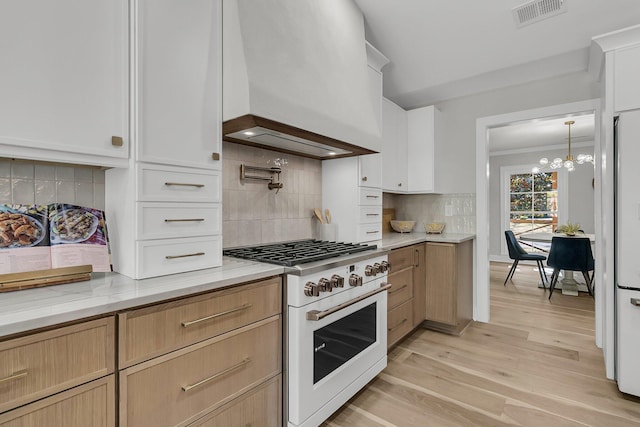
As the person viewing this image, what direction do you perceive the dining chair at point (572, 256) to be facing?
facing away from the viewer

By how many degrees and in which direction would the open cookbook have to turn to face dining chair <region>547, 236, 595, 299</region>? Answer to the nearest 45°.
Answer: approximately 90° to its left

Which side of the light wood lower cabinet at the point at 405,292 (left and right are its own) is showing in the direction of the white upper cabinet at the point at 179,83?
right

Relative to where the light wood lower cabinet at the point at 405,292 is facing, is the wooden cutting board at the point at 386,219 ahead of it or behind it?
behind

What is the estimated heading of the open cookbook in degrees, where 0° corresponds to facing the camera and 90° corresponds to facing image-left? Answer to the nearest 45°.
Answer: approximately 0°

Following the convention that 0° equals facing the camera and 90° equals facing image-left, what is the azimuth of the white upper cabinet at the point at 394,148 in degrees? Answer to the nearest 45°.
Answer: approximately 315°

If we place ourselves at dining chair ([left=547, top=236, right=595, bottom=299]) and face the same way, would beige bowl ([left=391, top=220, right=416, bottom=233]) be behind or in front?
behind

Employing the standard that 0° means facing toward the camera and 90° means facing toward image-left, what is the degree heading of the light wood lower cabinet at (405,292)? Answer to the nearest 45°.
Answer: approximately 315°
